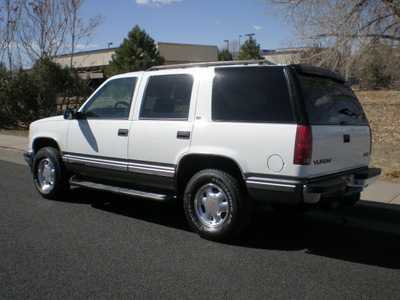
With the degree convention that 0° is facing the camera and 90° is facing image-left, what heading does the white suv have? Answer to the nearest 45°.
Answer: approximately 135°

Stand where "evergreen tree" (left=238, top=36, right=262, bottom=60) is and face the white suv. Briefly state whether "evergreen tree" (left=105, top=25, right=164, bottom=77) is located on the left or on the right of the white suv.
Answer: right

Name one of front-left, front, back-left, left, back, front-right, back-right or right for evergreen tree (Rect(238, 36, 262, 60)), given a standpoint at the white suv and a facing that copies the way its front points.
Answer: front-right

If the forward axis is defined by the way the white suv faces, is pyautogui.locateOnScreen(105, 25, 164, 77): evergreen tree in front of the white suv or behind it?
in front

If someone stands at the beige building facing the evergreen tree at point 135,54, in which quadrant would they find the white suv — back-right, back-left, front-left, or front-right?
front-left

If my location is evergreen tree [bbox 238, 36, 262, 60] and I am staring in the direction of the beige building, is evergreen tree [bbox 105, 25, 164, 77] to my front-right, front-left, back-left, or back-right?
front-left

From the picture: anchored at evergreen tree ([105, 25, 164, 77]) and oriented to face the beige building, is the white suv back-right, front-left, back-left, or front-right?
back-right

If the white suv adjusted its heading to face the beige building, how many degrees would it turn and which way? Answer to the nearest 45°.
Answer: approximately 45° to its right
